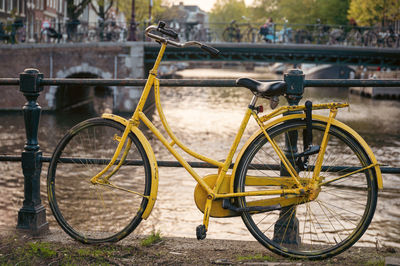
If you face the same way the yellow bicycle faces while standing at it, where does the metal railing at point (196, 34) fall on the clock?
The metal railing is roughly at 3 o'clock from the yellow bicycle.

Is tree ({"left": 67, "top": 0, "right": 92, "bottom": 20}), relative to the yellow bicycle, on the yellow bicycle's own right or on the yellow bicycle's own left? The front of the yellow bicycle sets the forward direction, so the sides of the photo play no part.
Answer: on the yellow bicycle's own right

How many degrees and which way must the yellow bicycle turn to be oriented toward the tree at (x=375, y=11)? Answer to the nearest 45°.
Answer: approximately 90° to its right

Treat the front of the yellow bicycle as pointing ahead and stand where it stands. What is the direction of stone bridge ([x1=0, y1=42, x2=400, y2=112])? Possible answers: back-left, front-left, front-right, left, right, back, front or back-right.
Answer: right

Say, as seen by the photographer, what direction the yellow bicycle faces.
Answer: facing to the left of the viewer

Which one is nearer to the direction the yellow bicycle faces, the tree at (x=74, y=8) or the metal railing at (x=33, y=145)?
the metal railing
